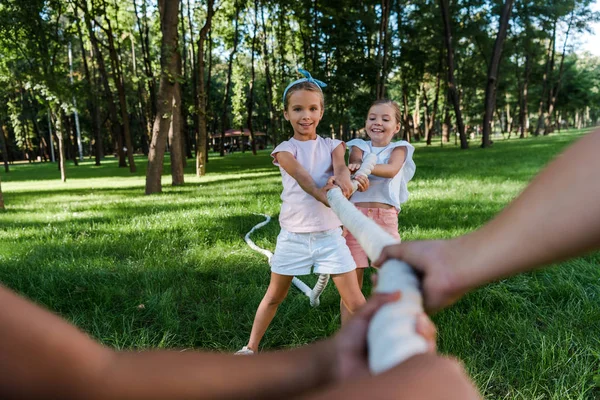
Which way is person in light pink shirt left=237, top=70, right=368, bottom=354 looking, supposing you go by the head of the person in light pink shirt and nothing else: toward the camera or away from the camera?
toward the camera

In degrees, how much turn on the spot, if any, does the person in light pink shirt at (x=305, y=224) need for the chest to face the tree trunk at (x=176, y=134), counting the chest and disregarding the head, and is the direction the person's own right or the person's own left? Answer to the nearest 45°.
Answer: approximately 180°

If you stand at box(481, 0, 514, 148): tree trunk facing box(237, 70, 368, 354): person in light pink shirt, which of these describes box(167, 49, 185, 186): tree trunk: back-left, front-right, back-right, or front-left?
front-right

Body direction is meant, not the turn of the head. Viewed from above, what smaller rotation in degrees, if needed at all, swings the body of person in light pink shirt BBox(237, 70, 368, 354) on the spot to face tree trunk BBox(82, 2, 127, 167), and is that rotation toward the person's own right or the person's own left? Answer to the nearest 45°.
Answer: approximately 135° to the person's own right

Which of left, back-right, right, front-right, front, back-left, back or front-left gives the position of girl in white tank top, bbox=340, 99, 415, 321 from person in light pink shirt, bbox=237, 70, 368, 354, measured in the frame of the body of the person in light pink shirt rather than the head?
back-left

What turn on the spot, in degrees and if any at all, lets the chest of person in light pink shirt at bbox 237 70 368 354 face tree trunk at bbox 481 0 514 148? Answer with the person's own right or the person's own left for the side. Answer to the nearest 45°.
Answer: approximately 135° to the person's own left

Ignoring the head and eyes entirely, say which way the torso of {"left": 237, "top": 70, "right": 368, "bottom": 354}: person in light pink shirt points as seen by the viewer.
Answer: toward the camera

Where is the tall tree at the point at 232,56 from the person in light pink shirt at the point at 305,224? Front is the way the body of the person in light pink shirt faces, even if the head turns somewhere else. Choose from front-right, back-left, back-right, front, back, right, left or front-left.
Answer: back

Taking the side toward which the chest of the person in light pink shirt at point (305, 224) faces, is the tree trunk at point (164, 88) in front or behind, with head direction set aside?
behind
